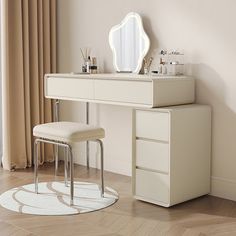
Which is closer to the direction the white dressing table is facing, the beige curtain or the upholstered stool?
the upholstered stool

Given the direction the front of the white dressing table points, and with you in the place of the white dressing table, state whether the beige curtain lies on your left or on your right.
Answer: on your right

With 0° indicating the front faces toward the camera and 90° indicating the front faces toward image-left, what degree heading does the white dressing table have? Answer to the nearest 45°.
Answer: approximately 45°

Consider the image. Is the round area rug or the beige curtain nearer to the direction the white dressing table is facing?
the round area rug

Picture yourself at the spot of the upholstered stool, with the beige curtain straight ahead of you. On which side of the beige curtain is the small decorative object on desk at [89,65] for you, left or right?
right
